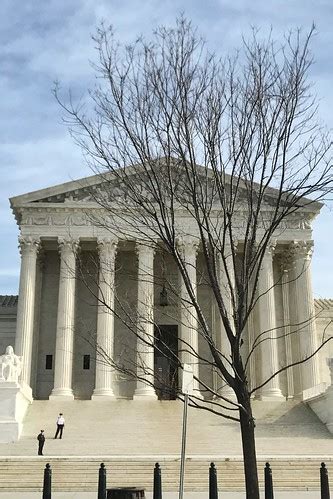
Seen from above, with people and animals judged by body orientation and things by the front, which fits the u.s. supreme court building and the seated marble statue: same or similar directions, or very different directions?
same or similar directions

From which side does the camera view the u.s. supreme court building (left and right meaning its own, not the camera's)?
front

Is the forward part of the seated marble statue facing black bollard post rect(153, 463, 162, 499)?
yes

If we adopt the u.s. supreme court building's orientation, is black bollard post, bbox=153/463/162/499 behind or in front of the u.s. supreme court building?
in front

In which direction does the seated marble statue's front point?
toward the camera

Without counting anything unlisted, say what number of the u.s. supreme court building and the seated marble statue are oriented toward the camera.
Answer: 2
